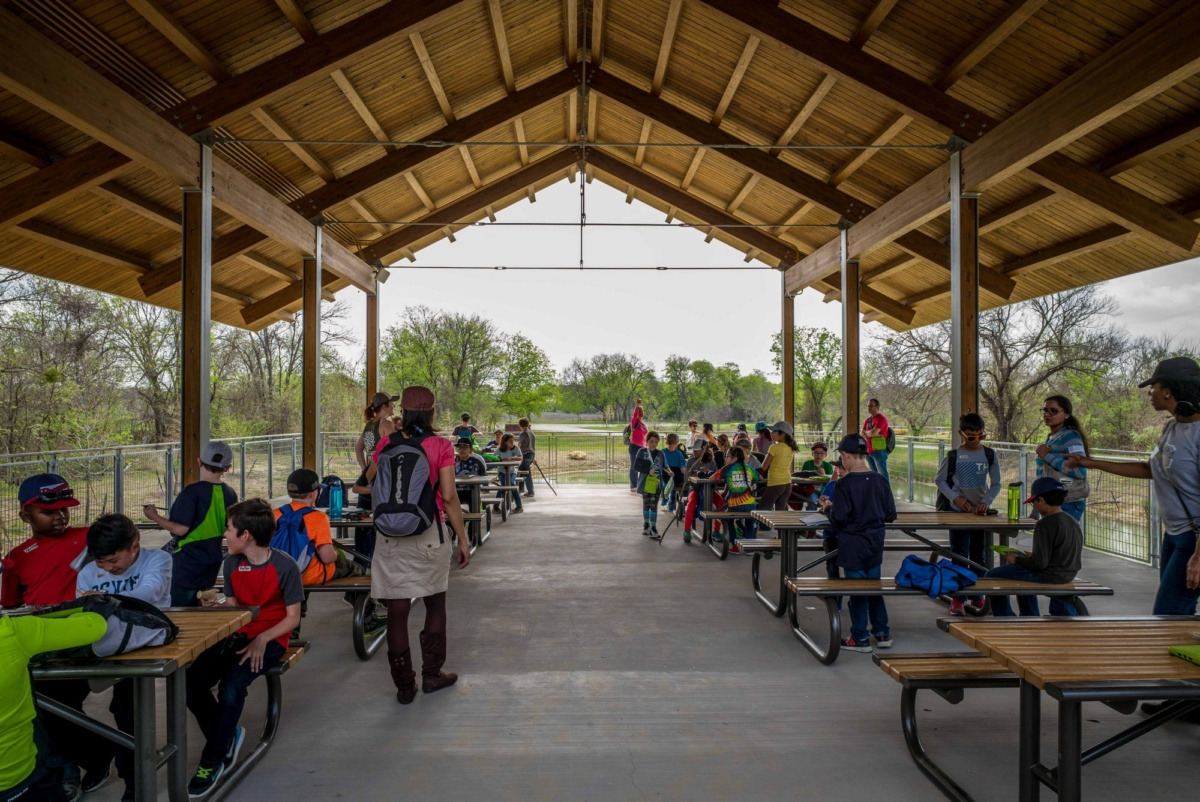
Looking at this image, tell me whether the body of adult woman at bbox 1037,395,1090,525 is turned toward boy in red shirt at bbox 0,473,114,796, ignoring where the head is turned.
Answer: yes

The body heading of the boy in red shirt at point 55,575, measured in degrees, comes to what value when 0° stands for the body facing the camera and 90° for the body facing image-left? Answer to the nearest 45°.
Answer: approximately 315°

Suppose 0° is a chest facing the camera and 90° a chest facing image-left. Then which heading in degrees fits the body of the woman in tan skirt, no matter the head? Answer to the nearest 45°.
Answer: approximately 225°

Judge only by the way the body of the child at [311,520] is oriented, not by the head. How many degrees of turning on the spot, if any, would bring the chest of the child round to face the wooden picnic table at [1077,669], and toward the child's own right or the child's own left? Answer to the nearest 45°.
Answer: approximately 90° to the child's own right

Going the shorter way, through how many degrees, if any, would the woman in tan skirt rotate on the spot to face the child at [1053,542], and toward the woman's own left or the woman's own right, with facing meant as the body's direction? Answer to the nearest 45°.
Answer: approximately 45° to the woman's own right

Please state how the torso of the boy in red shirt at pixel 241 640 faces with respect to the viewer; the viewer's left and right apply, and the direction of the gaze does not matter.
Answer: facing the viewer and to the left of the viewer

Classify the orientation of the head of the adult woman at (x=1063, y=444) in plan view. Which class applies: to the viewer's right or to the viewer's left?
to the viewer's left

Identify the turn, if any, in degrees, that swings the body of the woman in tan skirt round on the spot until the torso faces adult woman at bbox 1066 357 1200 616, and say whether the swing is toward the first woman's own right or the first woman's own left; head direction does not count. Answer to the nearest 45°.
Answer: approximately 45° to the first woman's own right

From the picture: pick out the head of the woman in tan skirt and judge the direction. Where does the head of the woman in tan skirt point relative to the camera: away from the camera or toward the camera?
away from the camera

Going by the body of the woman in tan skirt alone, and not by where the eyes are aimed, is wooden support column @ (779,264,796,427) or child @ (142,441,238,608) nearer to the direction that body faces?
the wooden support column

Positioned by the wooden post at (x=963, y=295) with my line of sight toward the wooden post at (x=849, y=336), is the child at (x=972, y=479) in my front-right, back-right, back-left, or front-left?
back-left

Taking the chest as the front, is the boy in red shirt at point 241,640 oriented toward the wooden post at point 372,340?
no

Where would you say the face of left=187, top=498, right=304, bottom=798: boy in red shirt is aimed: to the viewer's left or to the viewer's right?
to the viewer's left
